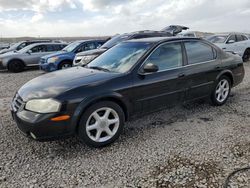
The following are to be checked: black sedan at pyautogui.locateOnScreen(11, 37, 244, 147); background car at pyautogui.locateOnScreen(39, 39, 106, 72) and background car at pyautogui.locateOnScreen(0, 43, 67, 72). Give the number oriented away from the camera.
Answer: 0

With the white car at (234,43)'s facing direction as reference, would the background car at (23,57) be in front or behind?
in front

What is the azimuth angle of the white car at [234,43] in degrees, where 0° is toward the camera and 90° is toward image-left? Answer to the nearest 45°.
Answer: approximately 45°

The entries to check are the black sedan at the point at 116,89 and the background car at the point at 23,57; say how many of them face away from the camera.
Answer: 0

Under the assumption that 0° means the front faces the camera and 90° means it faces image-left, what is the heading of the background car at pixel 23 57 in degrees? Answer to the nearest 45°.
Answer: approximately 90°

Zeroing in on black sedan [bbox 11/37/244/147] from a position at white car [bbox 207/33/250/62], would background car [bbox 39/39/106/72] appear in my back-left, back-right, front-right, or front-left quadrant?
front-right

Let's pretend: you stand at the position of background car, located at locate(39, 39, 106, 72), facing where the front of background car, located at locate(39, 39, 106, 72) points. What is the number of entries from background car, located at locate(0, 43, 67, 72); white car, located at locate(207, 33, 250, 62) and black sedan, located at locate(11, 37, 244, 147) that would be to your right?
1

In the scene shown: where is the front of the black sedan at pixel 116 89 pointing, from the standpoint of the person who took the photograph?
facing the viewer and to the left of the viewer

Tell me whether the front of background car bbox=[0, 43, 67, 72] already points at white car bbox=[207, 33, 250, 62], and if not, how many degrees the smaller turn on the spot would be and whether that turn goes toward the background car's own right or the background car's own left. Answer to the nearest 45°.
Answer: approximately 180°

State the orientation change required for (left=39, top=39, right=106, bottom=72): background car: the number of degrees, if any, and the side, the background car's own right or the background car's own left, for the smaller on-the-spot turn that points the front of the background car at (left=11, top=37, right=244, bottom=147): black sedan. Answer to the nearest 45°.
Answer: approximately 45° to the background car's own left

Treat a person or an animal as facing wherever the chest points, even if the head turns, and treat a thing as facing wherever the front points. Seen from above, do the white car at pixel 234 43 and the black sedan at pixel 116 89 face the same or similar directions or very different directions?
same or similar directions

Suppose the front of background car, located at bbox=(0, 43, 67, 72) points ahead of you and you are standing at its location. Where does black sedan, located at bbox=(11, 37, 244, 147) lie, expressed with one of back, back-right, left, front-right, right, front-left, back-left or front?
left

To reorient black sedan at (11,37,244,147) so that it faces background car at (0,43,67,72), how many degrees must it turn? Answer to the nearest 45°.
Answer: approximately 90° to its right
